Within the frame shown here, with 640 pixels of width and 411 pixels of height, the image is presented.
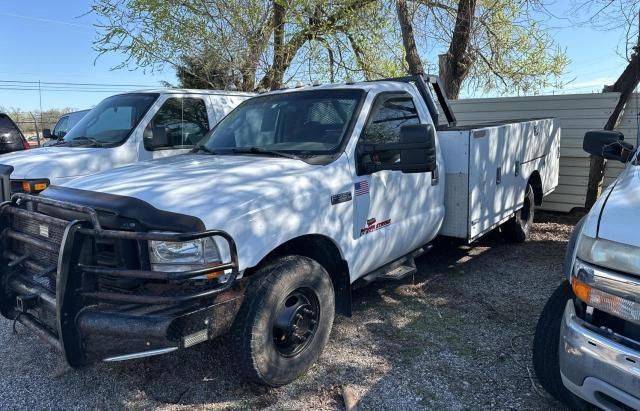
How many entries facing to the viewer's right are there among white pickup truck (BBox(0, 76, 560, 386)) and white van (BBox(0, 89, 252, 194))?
0

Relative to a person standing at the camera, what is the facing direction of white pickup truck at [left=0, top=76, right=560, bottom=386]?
facing the viewer and to the left of the viewer

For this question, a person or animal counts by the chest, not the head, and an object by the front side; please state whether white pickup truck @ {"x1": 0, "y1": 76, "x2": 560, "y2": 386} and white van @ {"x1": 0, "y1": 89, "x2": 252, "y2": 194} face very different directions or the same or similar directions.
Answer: same or similar directions

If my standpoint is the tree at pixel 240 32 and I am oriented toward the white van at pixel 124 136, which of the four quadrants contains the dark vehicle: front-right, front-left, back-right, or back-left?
front-right

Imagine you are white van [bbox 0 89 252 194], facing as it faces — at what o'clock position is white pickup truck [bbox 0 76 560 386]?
white pickup truck [bbox 0 76 560 386] is roughly at 10 o'clock from white van [bbox 0 89 252 194].

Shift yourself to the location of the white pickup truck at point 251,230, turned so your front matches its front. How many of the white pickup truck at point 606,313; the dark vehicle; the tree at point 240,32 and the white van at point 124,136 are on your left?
1

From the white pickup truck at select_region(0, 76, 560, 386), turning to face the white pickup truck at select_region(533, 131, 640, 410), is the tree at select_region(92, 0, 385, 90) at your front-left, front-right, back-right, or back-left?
back-left

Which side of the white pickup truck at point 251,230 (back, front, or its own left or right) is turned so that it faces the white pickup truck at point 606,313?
left

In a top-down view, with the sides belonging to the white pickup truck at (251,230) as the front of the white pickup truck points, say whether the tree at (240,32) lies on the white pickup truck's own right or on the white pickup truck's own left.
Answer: on the white pickup truck's own right

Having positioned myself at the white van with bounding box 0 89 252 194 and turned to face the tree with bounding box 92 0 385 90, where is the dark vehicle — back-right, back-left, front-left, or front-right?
front-left

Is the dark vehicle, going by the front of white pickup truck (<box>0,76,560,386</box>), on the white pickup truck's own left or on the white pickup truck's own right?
on the white pickup truck's own right

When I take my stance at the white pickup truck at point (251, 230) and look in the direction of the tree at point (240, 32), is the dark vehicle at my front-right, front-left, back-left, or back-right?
front-left

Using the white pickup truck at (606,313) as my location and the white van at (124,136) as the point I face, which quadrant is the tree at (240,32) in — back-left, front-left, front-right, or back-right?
front-right
